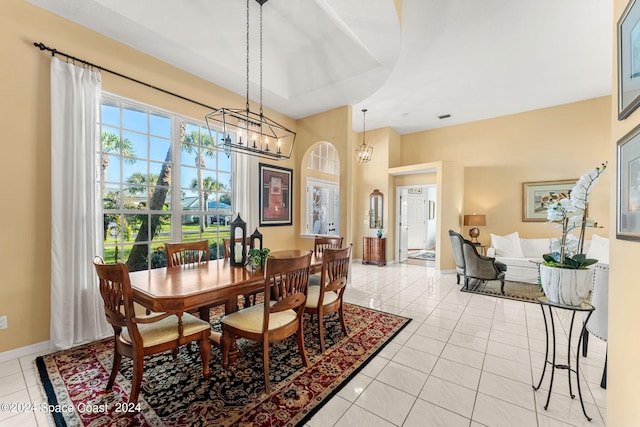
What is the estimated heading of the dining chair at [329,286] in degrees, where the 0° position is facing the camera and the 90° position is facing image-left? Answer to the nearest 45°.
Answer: approximately 135°

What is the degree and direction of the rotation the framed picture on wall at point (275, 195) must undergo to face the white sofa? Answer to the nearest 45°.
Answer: approximately 45° to its left

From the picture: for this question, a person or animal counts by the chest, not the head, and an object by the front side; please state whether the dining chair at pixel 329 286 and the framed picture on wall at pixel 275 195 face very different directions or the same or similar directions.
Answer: very different directions

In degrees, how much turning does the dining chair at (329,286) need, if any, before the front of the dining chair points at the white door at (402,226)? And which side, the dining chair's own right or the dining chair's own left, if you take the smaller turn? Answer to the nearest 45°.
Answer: approximately 90° to the dining chair's own right

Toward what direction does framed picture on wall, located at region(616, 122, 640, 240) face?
to the viewer's left

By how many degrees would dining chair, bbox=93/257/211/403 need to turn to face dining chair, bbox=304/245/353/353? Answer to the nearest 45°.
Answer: approximately 45° to its right

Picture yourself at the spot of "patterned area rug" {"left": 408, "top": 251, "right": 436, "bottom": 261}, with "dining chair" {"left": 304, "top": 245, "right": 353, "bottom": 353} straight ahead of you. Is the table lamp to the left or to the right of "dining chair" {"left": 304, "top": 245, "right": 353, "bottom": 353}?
left

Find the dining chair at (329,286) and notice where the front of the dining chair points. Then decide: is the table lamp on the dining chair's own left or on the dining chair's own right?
on the dining chair's own right
